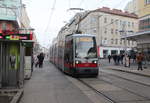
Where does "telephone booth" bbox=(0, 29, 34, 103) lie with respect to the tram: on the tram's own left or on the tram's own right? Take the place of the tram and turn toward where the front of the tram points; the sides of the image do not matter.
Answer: on the tram's own right

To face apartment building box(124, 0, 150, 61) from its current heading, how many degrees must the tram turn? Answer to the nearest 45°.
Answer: approximately 90° to its left

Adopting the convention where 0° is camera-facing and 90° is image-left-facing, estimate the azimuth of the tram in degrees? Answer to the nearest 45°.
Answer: approximately 315°
